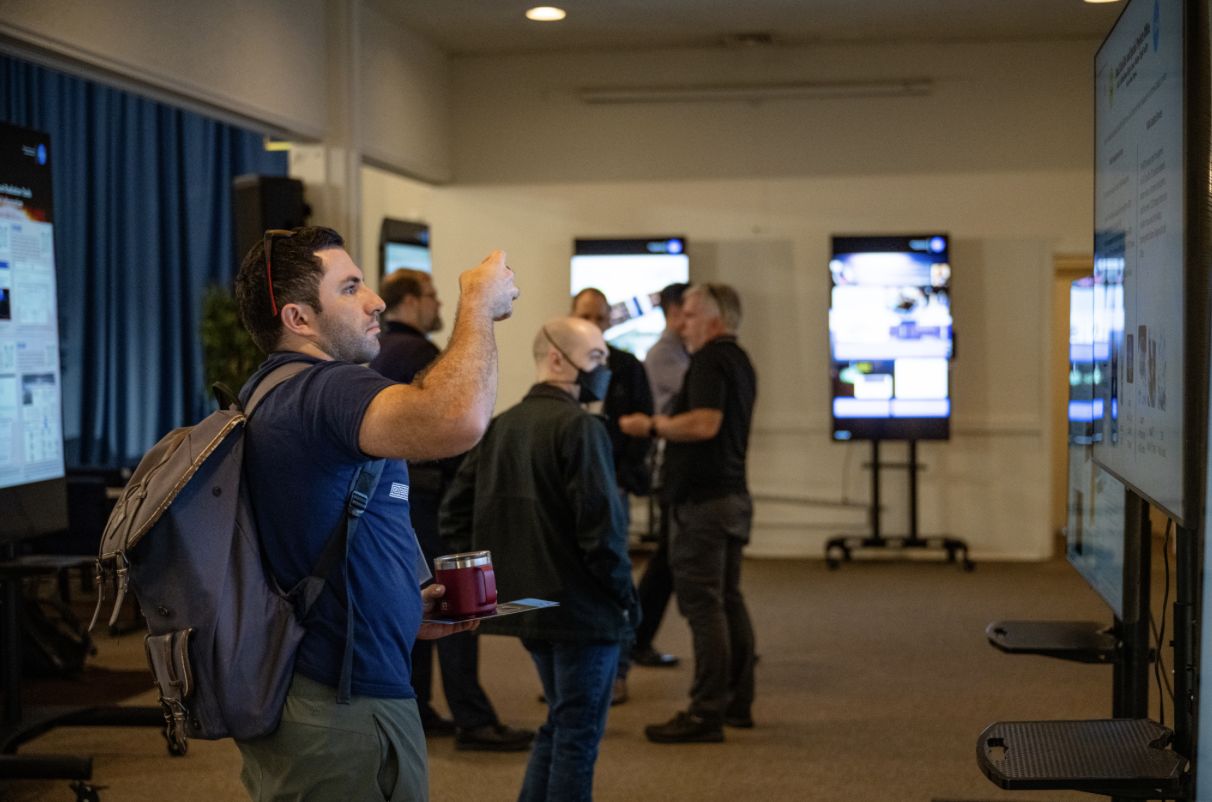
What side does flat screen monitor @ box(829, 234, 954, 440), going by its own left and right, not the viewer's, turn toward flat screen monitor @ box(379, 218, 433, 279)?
right

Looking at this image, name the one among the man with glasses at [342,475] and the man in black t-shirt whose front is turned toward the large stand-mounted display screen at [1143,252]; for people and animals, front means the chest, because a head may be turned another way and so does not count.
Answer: the man with glasses

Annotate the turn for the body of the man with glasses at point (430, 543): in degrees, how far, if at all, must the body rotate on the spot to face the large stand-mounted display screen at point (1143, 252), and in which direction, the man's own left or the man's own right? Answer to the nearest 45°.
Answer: approximately 45° to the man's own right

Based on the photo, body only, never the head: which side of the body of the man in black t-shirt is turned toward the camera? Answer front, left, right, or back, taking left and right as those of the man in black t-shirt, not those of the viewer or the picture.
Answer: left

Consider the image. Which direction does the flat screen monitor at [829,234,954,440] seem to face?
toward the camera

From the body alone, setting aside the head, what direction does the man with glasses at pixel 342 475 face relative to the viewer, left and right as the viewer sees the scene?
facing to the right of the viewer

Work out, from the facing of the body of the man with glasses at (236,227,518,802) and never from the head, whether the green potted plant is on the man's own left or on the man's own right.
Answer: on the man's own left

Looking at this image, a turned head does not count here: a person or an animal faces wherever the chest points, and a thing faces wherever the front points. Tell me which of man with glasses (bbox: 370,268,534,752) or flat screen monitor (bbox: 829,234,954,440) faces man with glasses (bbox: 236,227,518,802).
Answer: the flat screen monitor

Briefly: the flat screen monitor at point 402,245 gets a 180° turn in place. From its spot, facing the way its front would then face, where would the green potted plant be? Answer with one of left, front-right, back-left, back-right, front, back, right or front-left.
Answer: left

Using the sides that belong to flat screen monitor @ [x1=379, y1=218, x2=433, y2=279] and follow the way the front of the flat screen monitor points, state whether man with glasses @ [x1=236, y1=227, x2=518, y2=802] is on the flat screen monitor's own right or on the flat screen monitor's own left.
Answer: on the flat screen monitor's own right

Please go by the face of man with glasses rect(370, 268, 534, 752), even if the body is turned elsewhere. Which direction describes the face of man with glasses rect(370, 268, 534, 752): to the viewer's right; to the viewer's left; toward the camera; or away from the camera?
to the viewer's right

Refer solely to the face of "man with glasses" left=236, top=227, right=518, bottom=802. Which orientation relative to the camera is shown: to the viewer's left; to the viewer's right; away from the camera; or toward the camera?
to the viewer's right

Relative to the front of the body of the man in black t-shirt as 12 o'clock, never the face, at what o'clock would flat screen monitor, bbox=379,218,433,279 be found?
The flat screen monitor is roughly at 2 o'clock from the man in black t-shirt.

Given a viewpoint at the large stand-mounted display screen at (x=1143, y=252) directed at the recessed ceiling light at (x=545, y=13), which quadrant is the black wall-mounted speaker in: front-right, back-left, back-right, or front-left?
front-left

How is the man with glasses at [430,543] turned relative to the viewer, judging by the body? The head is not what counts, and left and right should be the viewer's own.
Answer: facing to the right of the viewer

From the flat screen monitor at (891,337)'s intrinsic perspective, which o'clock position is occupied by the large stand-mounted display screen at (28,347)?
The large stand-mounted display screen is roughly at 1 o'clock from the flat screen monitor.

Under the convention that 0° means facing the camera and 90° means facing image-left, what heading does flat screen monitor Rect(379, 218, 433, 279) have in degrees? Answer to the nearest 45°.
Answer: approximately 315°

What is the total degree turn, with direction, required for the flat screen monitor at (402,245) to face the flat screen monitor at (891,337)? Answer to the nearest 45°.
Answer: approximately 45° to its left
